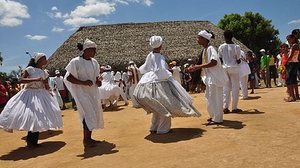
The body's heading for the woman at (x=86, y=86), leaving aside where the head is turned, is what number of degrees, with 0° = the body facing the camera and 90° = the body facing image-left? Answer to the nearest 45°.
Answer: approximately 315°
